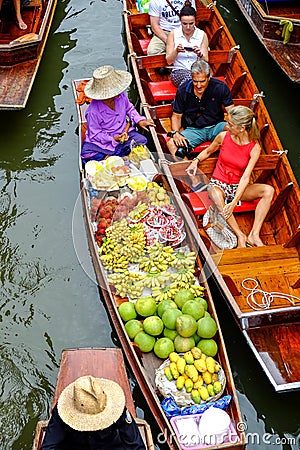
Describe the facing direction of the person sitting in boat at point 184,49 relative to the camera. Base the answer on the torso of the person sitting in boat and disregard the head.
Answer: toward the camera

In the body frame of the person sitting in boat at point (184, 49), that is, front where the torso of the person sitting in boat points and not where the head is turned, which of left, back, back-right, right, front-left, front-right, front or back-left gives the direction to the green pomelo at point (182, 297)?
front

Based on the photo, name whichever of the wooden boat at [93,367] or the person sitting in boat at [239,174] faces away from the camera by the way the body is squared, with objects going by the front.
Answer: the wooden boat

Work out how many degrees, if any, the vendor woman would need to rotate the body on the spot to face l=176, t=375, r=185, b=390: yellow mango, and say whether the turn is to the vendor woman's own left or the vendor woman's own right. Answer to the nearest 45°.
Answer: approximately 45° to the vendor woman's own right

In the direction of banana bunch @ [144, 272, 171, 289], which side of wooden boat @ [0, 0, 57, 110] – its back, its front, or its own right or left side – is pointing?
front

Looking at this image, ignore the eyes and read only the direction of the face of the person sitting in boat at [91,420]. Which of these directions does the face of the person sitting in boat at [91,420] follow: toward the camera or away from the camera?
away from the camera

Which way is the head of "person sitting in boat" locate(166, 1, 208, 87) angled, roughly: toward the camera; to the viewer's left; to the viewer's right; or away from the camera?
toward the camera

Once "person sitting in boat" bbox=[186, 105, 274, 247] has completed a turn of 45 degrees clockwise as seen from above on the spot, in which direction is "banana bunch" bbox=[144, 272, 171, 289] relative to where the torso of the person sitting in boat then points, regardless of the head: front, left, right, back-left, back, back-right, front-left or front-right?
front

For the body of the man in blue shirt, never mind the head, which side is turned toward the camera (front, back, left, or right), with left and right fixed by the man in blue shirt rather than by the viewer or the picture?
front

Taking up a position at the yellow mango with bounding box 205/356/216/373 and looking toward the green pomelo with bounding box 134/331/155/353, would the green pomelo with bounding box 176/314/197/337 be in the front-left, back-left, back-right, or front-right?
front-right

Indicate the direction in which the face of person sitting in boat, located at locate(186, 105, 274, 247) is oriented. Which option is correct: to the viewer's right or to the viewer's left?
to the viewer's left

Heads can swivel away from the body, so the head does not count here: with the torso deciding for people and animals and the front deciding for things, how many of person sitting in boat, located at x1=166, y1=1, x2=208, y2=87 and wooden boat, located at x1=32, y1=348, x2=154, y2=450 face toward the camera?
1

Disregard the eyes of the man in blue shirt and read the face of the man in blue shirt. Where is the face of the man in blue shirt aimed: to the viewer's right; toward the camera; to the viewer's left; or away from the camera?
toward the camera

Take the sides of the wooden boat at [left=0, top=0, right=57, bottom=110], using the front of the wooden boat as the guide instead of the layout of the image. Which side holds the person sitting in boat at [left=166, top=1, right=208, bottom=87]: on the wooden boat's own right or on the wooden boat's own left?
on the wooden boat's own left

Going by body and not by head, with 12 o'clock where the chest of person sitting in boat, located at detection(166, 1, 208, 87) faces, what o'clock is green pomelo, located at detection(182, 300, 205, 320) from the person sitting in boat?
The green pomelo is roughly at 12 o'clock from the person sitting in boat.

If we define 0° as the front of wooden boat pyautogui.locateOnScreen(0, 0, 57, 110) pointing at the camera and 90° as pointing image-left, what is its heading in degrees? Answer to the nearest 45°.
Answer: approximately 0°

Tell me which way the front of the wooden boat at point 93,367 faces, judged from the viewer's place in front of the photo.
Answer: facing away from the viewer

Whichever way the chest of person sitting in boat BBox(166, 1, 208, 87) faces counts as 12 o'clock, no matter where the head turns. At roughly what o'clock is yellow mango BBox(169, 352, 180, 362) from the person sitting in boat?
The yellow mango is roughly at 12 o'clock from the person sitting in boat.

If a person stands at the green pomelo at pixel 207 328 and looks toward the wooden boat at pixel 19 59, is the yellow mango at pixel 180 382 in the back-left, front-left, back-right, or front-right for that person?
back-left
